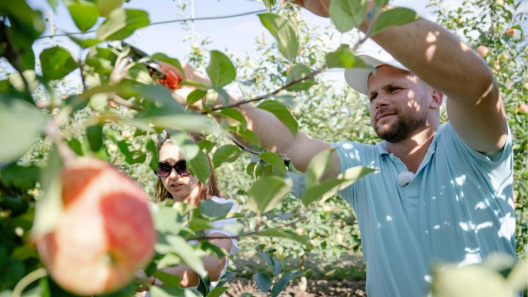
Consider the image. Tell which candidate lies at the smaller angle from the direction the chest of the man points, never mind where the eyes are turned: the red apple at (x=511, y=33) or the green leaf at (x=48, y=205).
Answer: the green leaf

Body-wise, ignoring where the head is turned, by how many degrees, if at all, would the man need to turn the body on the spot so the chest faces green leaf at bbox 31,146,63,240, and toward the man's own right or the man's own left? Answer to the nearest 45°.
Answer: approximately 45° to the man's own left

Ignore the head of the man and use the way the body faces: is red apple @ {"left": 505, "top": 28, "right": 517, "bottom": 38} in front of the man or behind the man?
behind

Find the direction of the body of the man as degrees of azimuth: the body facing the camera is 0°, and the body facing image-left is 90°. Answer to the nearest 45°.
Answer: approximately 45°

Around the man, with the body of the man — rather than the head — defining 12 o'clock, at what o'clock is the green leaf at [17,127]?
The green leaf is roughly at 11 o'clock from the man.
